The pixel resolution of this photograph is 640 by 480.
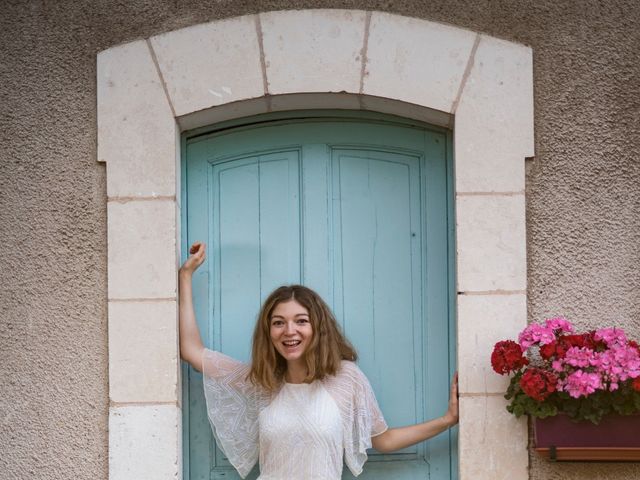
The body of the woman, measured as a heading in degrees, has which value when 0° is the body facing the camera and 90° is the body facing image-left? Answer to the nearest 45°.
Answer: approximately 0°

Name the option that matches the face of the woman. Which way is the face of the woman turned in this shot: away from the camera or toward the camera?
toward the camera

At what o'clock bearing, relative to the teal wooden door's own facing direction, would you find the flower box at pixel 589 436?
The flower box is roughly at 10 o'clock from the teal wooden door.

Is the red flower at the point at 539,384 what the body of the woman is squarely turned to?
no

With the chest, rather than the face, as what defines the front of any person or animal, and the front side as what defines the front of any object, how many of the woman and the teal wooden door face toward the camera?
2

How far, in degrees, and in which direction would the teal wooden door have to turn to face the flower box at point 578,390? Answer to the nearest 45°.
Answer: approximately 45° to its left

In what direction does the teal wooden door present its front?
toward the camera

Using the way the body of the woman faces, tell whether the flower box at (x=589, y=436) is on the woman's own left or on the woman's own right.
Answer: on the woman's own left

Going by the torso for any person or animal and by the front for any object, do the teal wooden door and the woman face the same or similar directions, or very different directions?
same or similar directions
